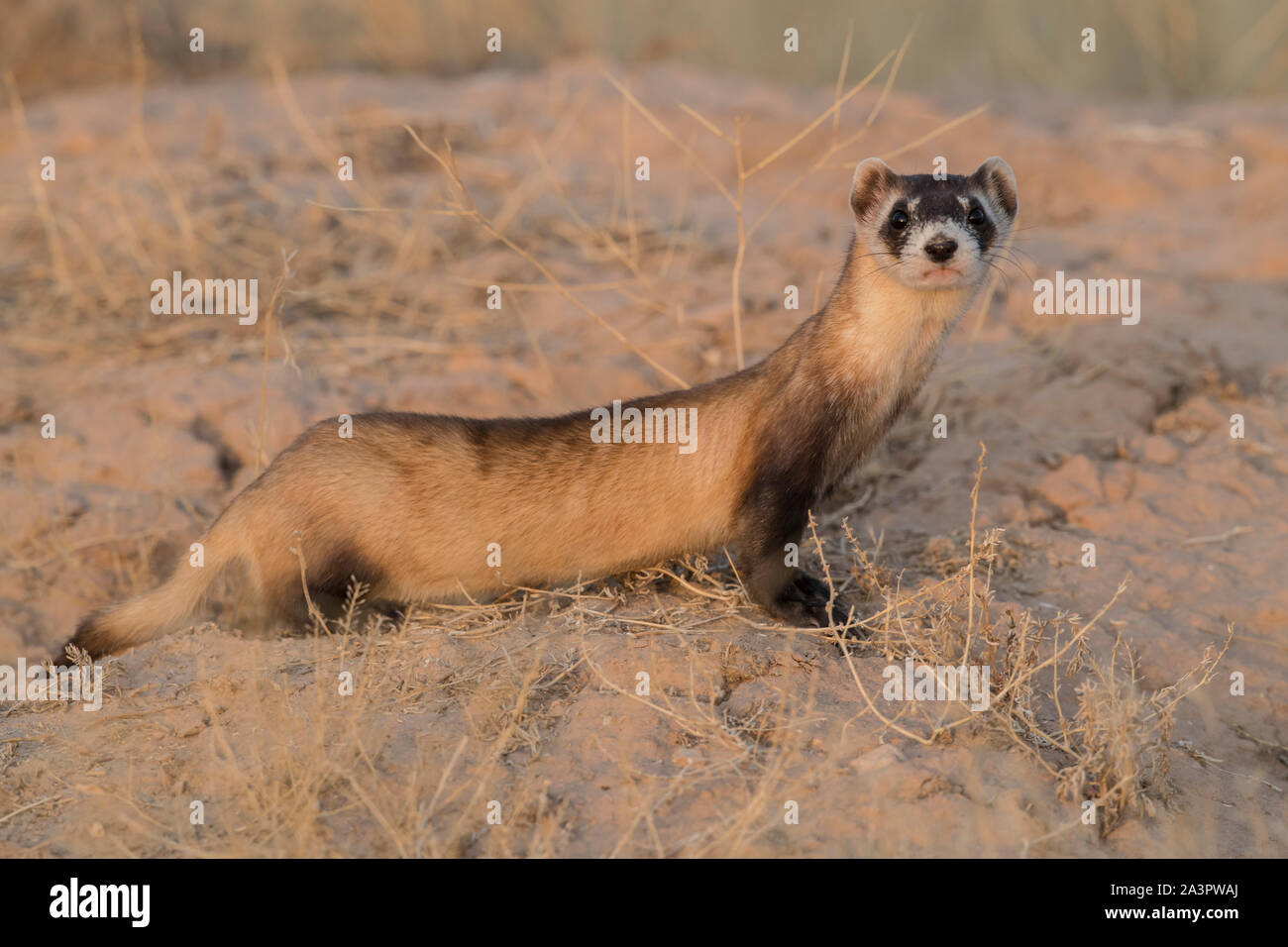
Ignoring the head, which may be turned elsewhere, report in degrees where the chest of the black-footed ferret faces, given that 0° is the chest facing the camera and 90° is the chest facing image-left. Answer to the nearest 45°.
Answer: approximately 270°

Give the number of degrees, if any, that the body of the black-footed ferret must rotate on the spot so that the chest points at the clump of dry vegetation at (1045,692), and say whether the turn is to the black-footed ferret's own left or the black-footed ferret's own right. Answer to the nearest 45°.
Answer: approximately 45° to the black-footed ferret's own right
